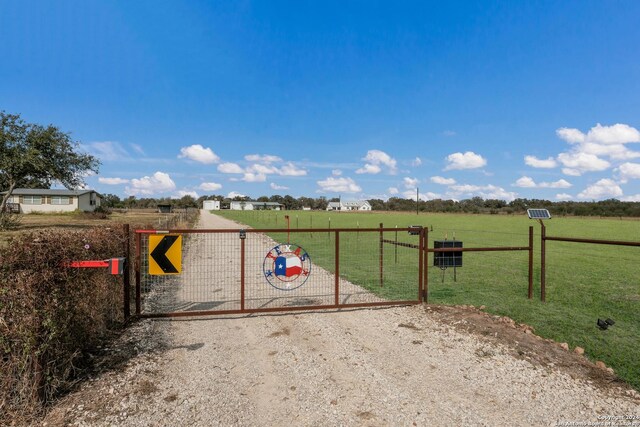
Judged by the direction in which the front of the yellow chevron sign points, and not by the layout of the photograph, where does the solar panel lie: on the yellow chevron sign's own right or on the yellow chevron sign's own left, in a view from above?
on the yellow chevron sign's own left

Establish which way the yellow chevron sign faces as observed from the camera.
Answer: facing the viewer

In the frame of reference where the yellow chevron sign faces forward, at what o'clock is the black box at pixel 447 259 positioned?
The black box is roughly at 9 o'clock from the yellow chevron sign.

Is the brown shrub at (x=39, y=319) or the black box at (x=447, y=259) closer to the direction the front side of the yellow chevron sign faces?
the brown shrub

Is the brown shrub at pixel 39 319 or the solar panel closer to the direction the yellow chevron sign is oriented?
the brown shrub

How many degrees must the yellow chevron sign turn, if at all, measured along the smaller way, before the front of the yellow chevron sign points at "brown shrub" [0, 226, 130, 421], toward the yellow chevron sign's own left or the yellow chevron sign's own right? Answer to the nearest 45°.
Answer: approximately 45° to the yellow chevron sign's own right
